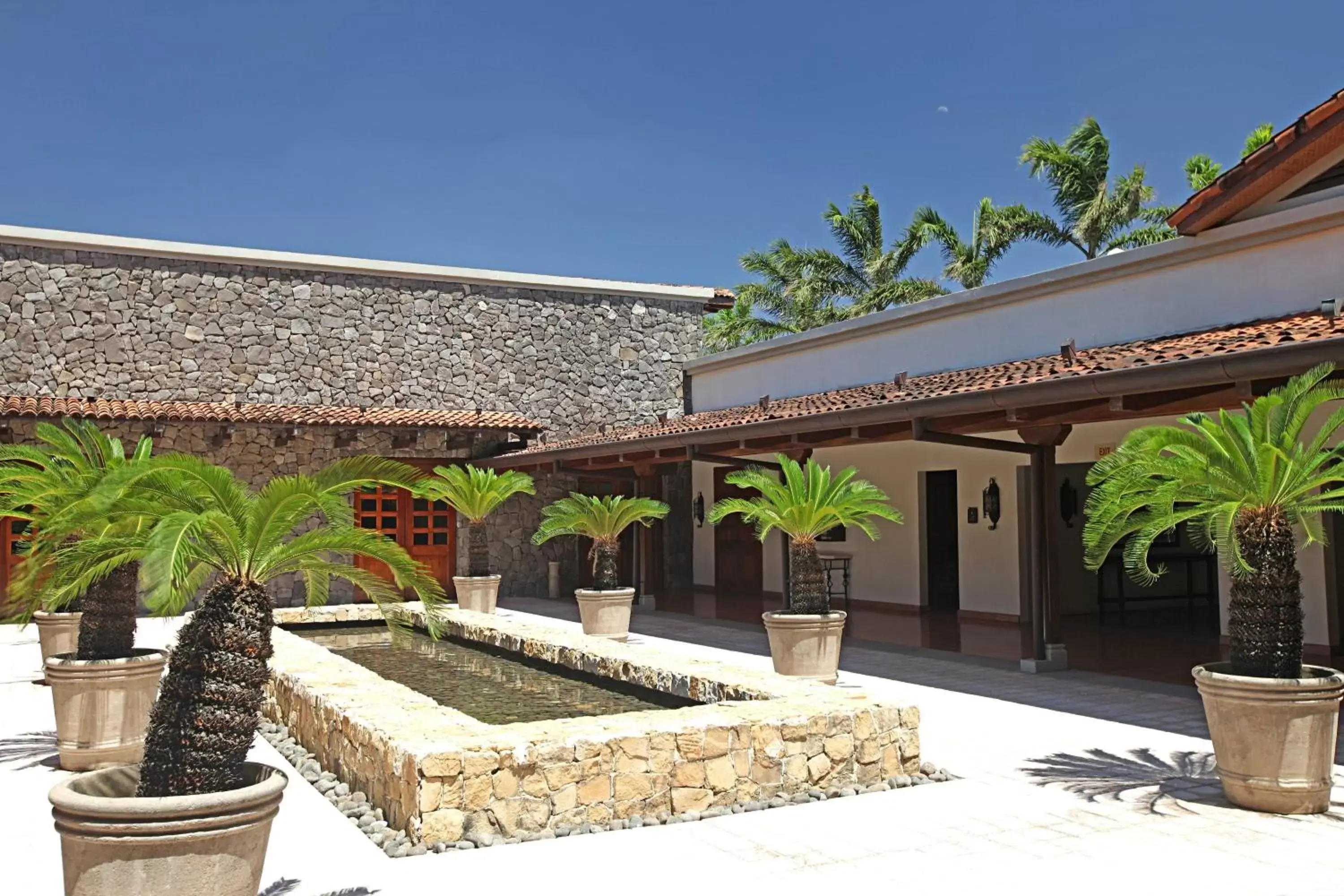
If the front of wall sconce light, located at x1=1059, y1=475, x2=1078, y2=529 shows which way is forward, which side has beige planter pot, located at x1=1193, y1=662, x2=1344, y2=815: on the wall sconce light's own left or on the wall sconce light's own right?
on the wall sconce light's own left

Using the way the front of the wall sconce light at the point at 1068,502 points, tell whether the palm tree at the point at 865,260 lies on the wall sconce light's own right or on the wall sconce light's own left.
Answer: on the wall sconce light's own right

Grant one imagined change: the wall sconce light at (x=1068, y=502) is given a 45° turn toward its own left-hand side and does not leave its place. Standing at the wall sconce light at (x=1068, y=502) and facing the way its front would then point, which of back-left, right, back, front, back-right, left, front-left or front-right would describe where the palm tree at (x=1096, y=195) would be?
back

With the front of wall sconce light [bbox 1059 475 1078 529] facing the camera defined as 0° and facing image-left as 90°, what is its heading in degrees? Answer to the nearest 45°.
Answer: approximately 45°

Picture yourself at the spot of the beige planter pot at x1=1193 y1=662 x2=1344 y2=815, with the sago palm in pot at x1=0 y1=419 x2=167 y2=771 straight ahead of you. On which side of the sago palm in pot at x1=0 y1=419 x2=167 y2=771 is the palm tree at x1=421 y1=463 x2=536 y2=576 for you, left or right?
right

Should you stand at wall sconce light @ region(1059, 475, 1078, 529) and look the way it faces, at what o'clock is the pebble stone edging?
The pebble stone edging is roughly at 11 o'clock from the wall sconce light.

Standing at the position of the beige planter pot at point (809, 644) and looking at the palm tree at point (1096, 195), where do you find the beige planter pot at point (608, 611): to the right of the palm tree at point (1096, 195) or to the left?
left

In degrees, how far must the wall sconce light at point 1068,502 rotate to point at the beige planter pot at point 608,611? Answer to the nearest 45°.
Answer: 0° — it already faces it

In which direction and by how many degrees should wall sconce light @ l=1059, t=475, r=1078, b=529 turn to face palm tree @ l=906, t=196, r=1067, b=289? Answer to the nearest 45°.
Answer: approximately 135° to its right
